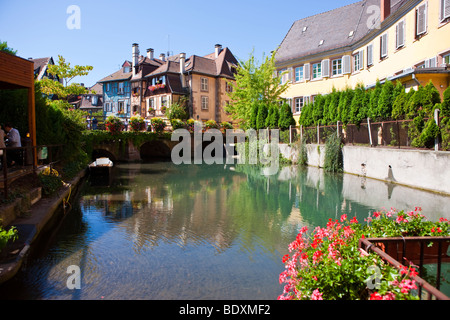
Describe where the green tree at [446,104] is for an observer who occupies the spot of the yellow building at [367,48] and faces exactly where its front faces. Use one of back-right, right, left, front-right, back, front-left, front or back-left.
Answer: front-left

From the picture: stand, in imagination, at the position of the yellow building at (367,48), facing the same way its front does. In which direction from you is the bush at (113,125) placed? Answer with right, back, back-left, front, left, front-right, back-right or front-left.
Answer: front-right

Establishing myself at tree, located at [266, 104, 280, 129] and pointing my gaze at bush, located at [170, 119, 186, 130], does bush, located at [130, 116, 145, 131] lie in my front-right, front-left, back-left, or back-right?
front-left

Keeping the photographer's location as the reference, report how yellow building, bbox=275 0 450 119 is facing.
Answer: facing the viewer and to the left of the viewer

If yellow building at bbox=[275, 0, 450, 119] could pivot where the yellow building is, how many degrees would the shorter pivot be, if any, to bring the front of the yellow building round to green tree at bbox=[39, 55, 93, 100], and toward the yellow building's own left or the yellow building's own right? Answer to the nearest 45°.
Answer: approximately 45° to the yellow building's own right

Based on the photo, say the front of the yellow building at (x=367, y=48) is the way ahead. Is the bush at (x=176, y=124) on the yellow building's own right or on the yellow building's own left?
on the yellow building's own right

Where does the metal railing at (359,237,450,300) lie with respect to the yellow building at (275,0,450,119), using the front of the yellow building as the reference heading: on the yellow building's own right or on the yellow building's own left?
on the yellow building's own left

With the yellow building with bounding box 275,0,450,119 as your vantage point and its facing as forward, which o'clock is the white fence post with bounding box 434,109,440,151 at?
The white fence post is roughly at 10 o'clock from the yellow building.

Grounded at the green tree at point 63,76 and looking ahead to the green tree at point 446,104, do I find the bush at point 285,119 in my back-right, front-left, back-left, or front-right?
front-left

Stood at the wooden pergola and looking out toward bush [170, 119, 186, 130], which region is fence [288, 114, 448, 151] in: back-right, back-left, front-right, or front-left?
front-right
